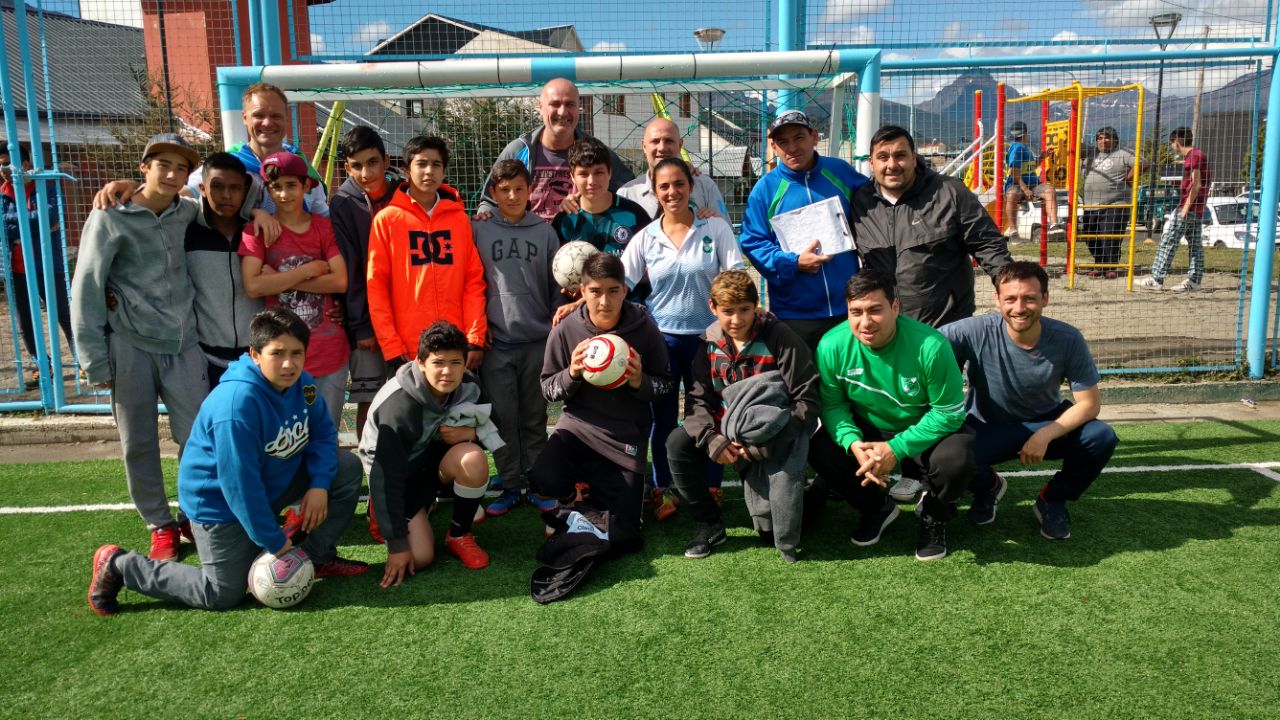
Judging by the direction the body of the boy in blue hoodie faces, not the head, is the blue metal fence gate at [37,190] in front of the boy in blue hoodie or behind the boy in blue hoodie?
behind

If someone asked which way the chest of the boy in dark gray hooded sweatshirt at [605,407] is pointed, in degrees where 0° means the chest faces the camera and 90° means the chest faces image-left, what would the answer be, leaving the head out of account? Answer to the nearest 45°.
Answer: approximately 0°

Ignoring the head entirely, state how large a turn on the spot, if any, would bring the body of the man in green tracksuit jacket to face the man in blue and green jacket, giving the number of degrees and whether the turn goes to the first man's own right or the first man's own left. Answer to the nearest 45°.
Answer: approximately 135° to the first man's own right

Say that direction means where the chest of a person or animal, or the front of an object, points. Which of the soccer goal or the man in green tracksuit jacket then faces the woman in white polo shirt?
the soccer goal

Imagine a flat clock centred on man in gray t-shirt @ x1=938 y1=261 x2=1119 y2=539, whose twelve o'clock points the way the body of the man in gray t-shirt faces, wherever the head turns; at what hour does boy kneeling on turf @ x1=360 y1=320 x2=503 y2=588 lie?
The boy kneeling on turf is roughly at 2 o'clock from the man in gray t-shirt.

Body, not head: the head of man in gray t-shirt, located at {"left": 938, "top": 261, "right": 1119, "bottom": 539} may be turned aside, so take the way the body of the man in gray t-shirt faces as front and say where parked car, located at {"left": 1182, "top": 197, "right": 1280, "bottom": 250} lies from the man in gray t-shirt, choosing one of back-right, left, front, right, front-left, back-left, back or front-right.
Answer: back
